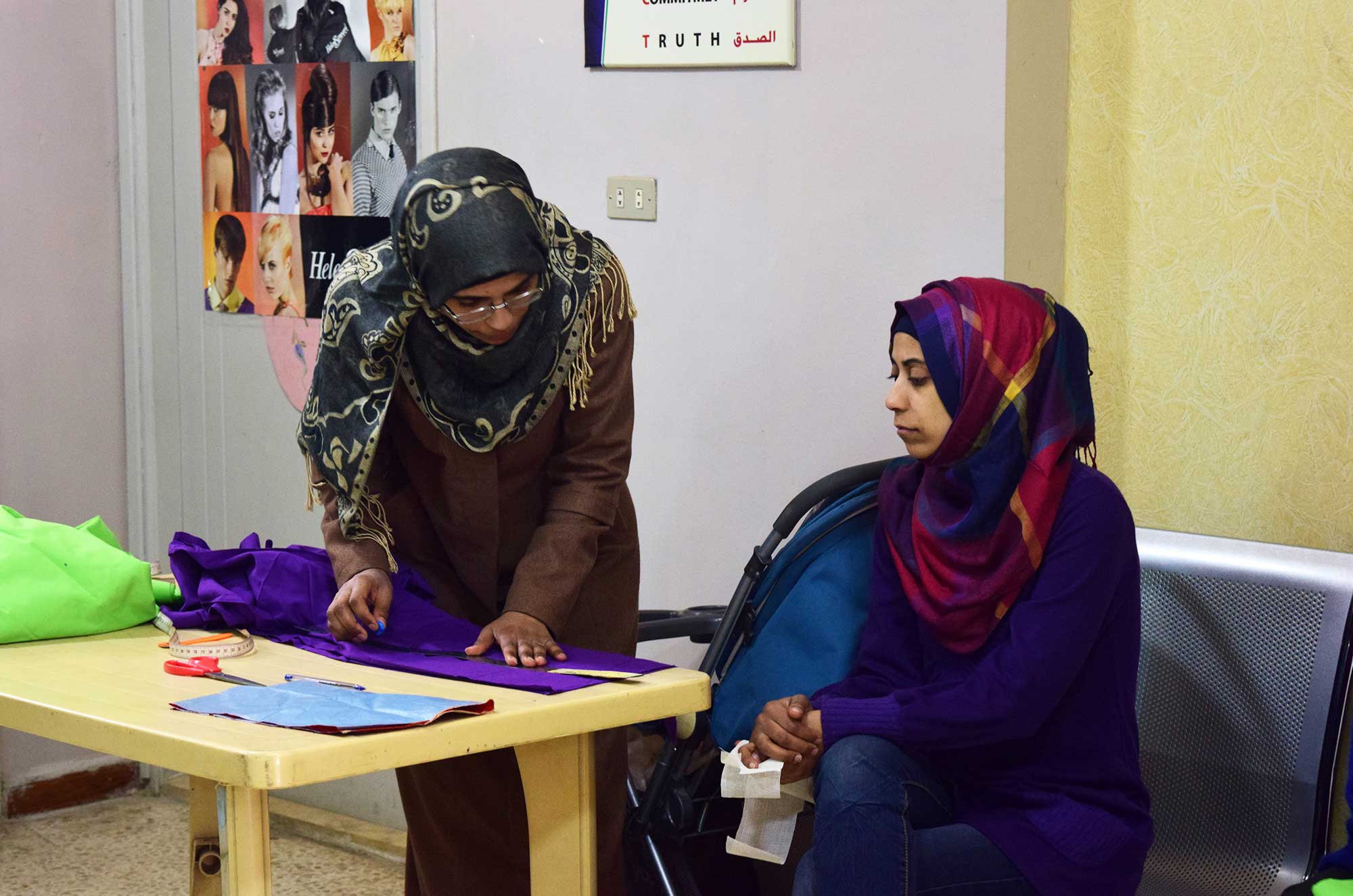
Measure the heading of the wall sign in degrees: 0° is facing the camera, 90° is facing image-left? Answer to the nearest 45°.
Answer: approximately 0°

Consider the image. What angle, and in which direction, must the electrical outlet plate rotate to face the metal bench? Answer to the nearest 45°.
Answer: approximately 45° to its left

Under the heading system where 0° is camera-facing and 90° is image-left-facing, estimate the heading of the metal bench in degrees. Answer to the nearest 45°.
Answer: approximately 45°

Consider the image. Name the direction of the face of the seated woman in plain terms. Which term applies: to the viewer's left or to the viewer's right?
to the viewer's left

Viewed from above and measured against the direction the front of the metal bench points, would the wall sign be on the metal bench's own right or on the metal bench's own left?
on the metal bench's own right
